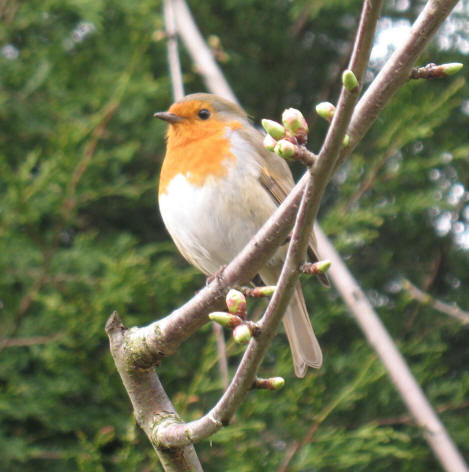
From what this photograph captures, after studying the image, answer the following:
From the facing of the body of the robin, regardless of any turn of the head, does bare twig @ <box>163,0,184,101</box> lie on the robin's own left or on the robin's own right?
on the robin's own right

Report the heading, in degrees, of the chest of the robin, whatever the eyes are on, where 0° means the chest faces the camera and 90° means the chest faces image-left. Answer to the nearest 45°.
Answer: approximately 45°

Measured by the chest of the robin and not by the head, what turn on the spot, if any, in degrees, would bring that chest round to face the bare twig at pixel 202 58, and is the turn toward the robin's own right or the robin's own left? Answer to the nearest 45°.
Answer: approximately 135° to the robin's own right

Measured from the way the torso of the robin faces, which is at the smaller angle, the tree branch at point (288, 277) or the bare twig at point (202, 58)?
the tree branch

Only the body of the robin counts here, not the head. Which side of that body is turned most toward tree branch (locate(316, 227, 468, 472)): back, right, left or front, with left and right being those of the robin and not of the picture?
left
